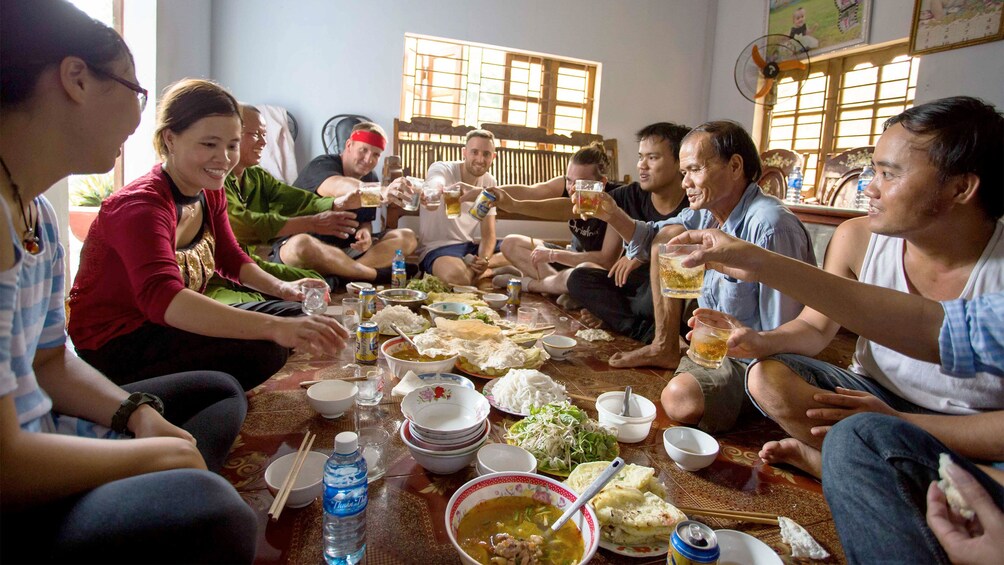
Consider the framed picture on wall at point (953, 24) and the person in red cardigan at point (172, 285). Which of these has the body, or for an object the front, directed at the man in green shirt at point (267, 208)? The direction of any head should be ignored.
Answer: the framed picture on wall

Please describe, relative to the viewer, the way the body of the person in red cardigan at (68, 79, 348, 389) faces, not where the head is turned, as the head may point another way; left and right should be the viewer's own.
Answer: facing the viewer and to the right of the viewer

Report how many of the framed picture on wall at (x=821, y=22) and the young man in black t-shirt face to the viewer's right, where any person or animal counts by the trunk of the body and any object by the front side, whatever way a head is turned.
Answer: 0

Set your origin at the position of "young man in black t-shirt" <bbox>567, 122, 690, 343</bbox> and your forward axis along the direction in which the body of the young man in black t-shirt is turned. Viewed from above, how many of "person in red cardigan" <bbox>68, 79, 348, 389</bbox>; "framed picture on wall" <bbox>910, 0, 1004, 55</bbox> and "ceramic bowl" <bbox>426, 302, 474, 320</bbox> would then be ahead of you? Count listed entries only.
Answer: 2

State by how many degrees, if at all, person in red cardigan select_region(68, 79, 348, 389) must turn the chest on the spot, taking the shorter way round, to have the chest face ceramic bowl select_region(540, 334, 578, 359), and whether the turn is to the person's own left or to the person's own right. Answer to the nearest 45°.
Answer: approximately 45° to the person's own left

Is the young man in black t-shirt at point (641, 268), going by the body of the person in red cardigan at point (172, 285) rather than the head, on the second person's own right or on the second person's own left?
on the second person's own left

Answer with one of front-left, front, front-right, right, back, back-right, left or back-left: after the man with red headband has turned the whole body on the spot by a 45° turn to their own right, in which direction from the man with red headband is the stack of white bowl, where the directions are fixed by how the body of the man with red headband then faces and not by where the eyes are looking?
front

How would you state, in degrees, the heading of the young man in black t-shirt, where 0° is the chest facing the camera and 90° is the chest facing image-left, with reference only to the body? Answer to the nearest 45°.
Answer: approximately 45°

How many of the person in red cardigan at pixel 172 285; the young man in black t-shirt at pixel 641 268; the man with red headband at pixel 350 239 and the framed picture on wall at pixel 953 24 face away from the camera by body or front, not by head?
0

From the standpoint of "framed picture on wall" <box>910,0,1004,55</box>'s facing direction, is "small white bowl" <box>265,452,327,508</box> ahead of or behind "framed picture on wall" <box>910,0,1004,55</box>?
ahead

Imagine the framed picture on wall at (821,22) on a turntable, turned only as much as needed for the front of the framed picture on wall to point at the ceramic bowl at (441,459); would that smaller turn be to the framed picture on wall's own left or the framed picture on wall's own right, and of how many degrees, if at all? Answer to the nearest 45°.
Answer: approximately 45° to the framed picture on wall's own left

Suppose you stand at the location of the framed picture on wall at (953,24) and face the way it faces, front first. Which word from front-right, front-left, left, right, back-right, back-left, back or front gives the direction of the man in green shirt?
front

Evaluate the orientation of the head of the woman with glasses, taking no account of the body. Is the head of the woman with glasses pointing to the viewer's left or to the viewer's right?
to the viewer's right

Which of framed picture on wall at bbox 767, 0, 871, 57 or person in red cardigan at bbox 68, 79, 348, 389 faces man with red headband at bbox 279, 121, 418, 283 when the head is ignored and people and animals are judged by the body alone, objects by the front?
the framed picture on wall

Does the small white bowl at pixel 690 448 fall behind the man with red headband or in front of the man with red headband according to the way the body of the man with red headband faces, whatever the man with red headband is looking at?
in front

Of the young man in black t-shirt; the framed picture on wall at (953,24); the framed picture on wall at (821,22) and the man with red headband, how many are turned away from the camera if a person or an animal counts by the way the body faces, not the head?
0

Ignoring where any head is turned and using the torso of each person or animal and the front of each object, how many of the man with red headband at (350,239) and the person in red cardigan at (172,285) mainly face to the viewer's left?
0

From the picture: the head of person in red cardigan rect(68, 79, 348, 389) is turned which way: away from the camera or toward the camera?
toward the camera
